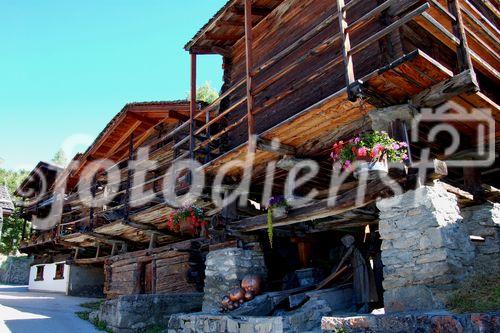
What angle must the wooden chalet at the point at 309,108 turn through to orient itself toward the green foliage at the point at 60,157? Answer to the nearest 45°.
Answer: approximately 90° to its right

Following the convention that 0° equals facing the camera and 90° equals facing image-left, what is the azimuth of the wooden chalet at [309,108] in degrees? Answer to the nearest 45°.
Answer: approximately 45°

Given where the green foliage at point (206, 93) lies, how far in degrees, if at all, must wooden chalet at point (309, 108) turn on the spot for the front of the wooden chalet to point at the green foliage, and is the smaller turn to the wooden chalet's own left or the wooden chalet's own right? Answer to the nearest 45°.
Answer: approximately 135° to the wooden chalet's own right
